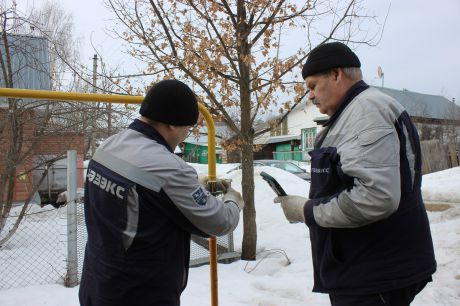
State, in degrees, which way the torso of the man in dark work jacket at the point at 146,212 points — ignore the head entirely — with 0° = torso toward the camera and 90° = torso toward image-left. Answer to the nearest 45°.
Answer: approximately 225°

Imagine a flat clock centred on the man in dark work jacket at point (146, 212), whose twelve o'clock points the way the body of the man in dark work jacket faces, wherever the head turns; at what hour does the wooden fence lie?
The wooden fence is roughly at 12 o'clock from the man in dark work jacket.

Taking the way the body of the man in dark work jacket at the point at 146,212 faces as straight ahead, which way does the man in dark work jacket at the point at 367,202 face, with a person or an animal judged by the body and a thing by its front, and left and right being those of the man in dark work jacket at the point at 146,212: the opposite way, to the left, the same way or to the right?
to the left

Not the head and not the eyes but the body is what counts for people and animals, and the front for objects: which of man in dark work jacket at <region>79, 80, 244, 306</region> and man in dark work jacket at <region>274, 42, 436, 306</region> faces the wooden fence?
man in dark work jacket at <region>79, 80, 244, 306</region>

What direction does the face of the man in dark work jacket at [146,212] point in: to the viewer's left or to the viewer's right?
to the viewer's right

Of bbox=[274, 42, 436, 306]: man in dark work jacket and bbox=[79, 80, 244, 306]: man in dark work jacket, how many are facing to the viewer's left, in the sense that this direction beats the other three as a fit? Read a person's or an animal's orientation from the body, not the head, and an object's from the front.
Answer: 1

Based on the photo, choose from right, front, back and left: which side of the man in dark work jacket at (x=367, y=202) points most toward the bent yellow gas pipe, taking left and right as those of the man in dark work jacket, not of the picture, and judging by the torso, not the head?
front

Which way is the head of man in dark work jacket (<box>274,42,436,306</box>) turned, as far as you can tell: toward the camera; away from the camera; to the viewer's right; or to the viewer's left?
to the viewer's left

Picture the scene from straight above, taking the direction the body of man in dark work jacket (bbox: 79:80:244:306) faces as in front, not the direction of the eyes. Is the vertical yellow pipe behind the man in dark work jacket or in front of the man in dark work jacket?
in front

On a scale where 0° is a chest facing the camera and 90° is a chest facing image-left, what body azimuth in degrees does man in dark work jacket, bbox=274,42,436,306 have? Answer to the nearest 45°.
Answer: approximately 90°

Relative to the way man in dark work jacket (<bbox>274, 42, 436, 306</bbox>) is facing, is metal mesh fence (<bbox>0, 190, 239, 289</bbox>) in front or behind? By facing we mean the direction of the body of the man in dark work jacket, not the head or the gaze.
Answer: in front
